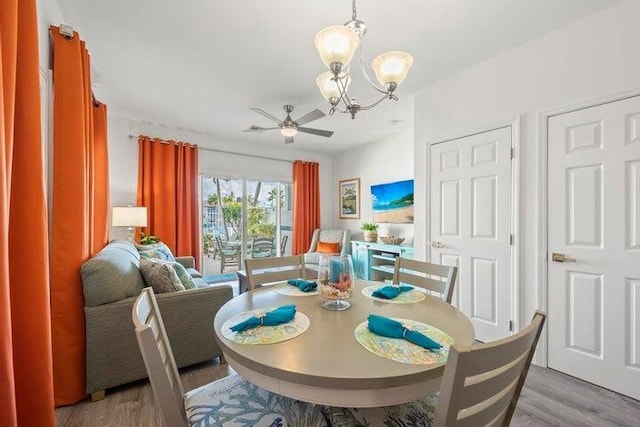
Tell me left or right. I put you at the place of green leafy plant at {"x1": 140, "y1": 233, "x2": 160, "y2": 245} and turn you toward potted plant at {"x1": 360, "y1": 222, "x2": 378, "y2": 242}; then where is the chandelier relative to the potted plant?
right

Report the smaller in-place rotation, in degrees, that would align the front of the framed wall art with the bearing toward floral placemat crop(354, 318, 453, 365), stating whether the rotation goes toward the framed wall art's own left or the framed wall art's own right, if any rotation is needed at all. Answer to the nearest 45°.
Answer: approximately 45° to the framed wall art's own left

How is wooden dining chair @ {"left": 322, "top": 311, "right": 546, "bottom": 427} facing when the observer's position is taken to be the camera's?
facing away from the viewer and to the left of the viewer

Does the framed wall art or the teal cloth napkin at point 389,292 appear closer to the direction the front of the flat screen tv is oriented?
the teal cloth napkin

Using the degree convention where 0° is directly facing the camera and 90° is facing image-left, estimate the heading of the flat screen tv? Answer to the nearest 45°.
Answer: approximately 45°
